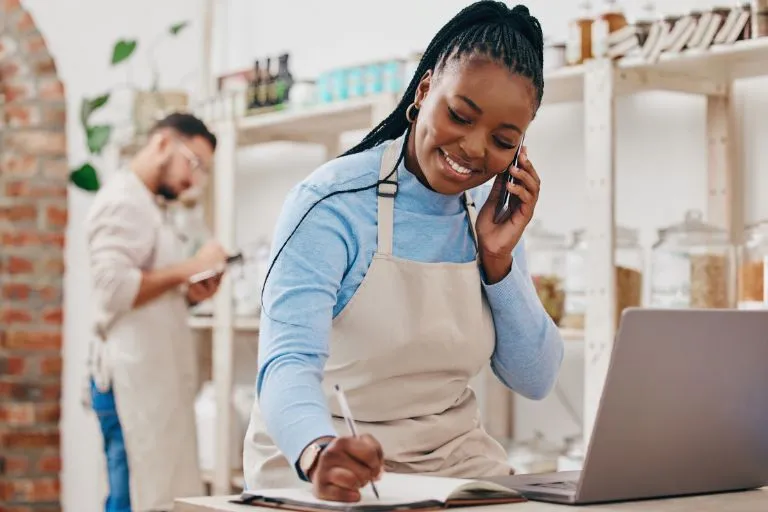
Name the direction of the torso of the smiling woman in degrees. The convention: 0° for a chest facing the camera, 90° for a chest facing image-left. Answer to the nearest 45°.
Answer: approximately 315°

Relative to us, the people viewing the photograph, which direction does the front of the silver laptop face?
facing away from the viewer and to the left of the viewer

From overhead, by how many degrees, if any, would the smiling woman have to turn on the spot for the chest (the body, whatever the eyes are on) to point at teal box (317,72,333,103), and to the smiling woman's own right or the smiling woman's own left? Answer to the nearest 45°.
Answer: approximately 135° to the smiling woman's own left

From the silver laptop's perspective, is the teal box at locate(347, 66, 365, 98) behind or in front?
in front

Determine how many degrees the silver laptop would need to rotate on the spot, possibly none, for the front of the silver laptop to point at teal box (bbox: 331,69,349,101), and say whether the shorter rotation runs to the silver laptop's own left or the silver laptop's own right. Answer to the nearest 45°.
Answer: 0° — it already faces it

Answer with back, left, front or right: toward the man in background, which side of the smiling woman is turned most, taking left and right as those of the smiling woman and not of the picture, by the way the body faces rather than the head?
back

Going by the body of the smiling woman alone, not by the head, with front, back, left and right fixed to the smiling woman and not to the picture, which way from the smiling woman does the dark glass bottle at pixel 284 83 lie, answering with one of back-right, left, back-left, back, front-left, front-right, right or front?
back-left

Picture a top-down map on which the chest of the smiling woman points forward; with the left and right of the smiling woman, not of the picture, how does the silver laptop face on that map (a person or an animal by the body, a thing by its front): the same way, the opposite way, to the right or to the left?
the opposite way

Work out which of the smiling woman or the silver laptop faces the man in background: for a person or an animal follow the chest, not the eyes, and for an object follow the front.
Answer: the silver laptop
